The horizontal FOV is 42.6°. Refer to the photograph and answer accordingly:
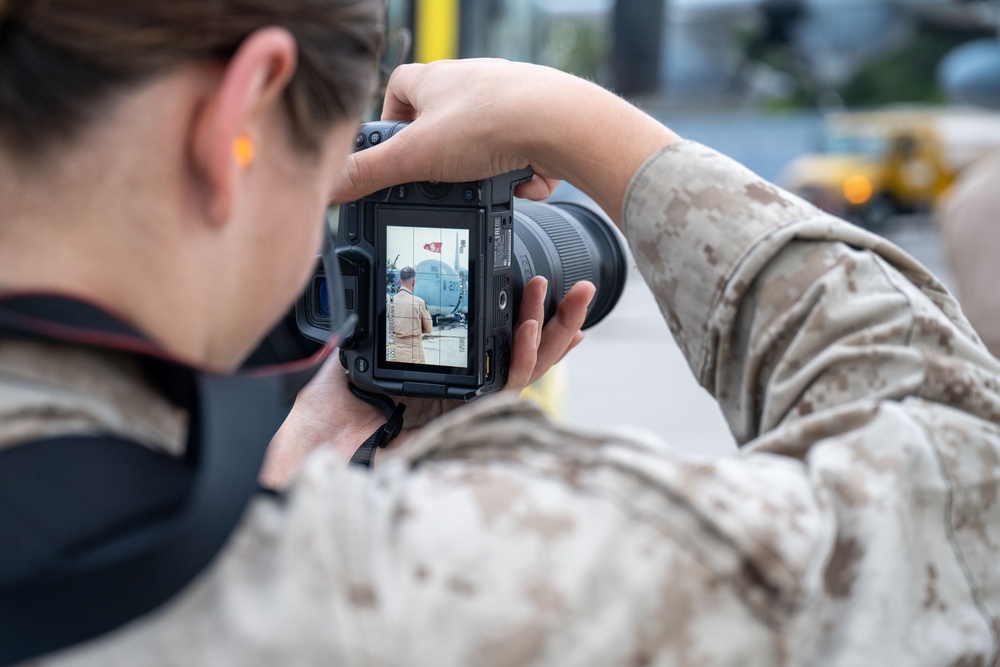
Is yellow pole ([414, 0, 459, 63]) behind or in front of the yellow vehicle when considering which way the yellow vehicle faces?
in front

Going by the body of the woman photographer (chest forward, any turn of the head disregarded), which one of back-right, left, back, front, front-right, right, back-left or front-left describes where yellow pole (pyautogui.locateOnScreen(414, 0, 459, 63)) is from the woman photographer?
front-left

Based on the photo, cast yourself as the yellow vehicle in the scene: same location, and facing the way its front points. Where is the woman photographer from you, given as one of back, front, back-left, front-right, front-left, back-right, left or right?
front-left

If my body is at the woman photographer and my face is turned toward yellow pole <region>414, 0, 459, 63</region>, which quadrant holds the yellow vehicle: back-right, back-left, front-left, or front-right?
front-right

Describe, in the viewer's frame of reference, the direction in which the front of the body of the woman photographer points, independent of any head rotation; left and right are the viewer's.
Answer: facing away from the viewer and to the right of the viewer

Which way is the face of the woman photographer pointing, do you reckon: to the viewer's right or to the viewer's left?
to the viewer's right

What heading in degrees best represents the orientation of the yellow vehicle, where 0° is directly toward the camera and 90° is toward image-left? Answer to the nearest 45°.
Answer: approximately 45°

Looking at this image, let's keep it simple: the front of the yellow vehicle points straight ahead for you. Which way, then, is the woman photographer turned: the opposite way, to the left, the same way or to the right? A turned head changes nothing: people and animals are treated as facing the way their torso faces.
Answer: the opposite way
